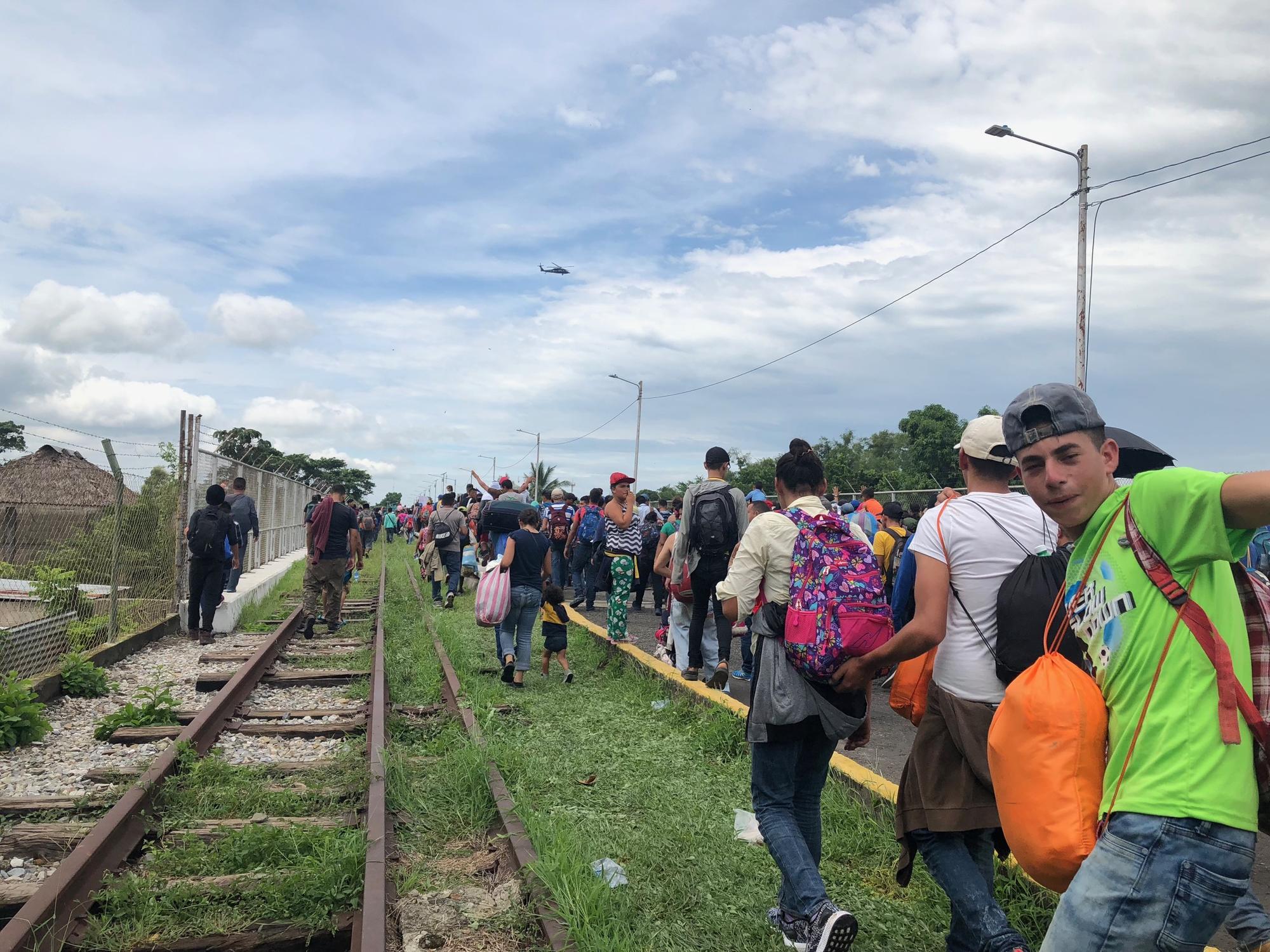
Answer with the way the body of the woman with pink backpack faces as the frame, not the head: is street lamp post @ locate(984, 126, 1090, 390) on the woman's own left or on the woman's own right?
on the woman's own right

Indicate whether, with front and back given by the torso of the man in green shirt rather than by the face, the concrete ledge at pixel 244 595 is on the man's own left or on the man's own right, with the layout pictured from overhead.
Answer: on the man's own right

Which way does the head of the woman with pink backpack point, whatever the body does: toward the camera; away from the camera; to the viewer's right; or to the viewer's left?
away from the camera

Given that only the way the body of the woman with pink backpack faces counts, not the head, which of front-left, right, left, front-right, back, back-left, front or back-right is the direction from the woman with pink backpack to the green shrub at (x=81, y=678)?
front

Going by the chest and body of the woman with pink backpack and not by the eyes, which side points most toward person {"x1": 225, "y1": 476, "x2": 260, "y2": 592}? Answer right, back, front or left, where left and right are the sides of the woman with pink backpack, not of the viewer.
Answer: front

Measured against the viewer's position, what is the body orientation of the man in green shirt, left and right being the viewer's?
facing the viewer and to the left of the viewer

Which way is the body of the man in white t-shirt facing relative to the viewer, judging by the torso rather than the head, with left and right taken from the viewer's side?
facing away from the viewer and to the left of the viewer

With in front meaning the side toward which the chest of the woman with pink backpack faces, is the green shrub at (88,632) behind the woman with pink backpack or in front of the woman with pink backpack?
in front

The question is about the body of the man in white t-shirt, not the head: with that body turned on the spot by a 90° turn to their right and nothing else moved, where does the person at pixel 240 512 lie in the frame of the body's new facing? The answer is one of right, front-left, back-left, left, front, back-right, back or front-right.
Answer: left

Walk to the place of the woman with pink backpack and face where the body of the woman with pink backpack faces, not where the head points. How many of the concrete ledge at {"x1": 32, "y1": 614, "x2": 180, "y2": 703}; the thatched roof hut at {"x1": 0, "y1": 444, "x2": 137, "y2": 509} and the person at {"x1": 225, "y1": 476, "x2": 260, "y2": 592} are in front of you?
3

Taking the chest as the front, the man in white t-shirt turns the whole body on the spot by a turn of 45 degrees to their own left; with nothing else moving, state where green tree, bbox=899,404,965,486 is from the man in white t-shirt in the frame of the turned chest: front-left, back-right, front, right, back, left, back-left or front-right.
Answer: right

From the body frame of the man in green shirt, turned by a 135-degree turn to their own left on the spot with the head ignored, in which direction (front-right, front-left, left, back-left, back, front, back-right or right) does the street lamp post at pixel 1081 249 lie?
left

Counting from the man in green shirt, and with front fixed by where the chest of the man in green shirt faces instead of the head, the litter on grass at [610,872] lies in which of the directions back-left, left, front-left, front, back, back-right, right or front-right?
right

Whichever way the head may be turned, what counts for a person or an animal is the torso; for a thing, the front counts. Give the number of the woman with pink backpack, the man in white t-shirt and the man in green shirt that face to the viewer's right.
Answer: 0

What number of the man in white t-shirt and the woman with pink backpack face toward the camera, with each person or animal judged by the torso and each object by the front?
0
